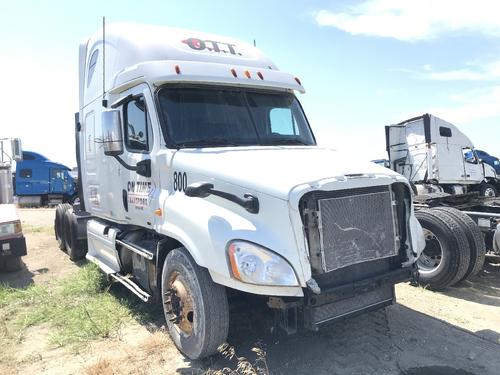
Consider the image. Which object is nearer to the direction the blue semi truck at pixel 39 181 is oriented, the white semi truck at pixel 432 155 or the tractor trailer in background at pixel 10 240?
the white semi truck

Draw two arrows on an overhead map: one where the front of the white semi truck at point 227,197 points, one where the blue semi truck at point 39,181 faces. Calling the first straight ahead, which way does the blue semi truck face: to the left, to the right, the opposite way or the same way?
to the left

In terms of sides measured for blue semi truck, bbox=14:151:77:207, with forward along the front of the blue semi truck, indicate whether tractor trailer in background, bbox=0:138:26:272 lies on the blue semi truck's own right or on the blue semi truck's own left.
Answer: on the blue semi truck's own right

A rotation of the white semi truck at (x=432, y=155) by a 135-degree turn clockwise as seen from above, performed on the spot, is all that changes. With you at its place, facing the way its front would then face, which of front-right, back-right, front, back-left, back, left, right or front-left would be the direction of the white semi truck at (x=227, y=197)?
front

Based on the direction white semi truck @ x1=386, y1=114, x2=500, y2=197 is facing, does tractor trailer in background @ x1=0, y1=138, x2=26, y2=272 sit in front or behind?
behind

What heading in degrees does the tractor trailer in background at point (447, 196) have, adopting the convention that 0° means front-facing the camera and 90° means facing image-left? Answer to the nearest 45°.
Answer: approximately 225°

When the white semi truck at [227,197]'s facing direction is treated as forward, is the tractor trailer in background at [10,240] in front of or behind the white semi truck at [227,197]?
behind

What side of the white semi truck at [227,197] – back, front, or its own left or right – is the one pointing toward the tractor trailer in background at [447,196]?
left

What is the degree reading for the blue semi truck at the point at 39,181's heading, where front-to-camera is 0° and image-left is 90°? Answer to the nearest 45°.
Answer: approximately 270°
